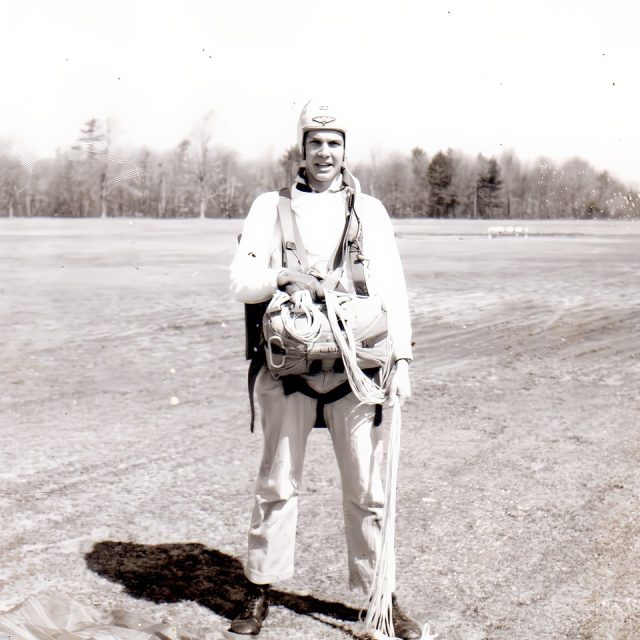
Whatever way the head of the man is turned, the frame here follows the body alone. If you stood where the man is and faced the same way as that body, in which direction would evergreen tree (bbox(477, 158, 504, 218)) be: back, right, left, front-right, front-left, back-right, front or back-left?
back

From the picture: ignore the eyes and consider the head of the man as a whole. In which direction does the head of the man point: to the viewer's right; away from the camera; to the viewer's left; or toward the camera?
toward the camera

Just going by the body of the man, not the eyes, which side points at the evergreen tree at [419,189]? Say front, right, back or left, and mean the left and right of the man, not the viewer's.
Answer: back

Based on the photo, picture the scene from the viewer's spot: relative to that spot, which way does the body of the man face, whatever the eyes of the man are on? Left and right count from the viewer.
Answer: facing the viewer
